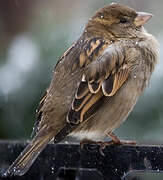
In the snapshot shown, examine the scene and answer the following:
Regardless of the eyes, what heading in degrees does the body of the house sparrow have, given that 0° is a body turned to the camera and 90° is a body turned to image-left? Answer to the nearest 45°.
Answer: approximately 270°
